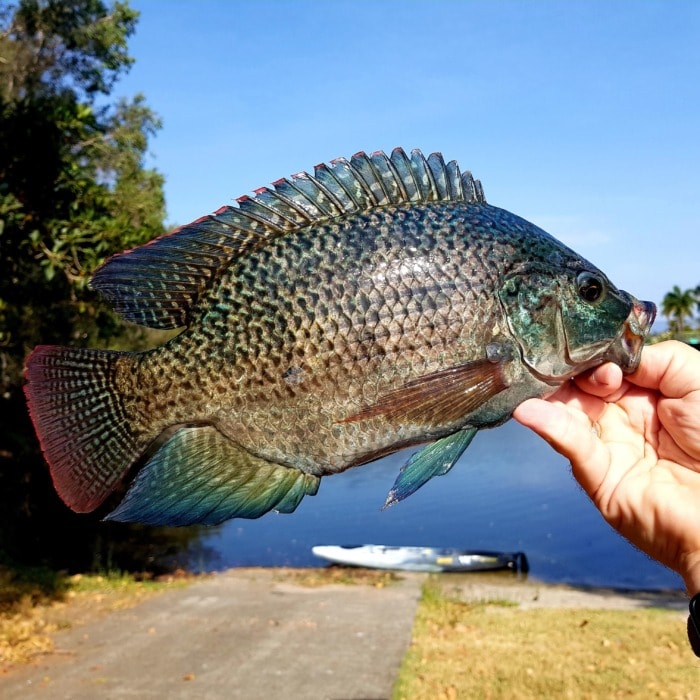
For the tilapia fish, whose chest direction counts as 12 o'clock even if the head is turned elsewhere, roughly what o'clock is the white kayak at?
The white kayak is roughly at 9 o'clock from the tilapia fish.

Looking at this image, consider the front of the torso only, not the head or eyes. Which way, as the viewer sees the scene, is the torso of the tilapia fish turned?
to the viewer's right
